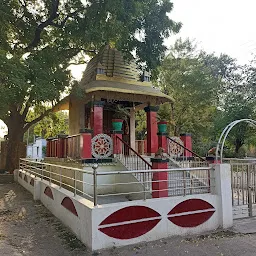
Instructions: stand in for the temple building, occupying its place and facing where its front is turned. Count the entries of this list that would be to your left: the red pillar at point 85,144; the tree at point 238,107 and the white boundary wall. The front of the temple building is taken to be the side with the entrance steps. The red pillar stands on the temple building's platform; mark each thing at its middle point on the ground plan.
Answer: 1

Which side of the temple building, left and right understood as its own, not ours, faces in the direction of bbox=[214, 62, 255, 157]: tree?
left

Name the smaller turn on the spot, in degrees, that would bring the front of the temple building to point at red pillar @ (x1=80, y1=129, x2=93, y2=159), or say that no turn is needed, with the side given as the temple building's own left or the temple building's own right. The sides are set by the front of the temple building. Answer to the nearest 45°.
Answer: approximately 45° to the temple building's own right

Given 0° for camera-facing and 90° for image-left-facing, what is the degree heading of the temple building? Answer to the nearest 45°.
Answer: approximately 315°

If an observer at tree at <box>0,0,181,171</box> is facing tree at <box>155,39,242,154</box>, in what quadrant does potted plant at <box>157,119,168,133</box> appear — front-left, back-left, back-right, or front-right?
front-right

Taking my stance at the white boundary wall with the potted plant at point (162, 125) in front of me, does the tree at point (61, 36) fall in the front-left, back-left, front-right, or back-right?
front-left

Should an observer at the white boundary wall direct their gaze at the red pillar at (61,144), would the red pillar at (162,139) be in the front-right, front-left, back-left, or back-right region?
front-right
